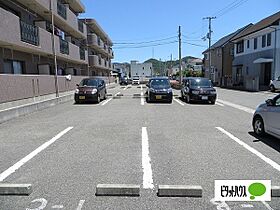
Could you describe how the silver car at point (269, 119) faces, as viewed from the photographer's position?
facing away from the viewer and to the left of the viewer

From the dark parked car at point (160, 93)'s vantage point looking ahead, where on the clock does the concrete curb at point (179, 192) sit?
The concrete curb is roughly at 12 o'clock from the dark parked car.

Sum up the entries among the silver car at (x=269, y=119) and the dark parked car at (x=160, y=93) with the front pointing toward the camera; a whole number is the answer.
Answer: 1

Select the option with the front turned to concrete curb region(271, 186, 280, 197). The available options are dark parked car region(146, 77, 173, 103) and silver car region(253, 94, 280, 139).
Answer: the dark parked car

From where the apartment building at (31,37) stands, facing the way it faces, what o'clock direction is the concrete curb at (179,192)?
The concrete curb is roughly at 1 o'clock from the apartment building.

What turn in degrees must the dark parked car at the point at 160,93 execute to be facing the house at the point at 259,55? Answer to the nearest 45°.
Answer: approximately 135° to its left

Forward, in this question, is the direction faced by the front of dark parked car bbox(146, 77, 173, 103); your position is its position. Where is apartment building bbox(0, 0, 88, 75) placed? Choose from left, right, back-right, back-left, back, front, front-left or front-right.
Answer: right

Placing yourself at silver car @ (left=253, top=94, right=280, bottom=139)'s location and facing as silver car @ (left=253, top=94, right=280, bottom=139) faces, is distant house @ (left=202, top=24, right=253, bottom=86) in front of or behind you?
in front

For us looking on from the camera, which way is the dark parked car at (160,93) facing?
facing the viewer

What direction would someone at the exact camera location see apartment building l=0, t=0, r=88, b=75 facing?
facing the viewer and to the right of the viewer

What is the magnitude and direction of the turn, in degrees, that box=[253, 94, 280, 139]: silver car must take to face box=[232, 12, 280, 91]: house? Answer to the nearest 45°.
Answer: approximately 45° to its right

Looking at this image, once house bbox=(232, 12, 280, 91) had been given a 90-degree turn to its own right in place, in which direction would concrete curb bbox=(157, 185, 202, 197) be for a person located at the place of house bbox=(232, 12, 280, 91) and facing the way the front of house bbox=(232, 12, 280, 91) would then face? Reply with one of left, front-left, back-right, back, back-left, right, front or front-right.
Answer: back-left

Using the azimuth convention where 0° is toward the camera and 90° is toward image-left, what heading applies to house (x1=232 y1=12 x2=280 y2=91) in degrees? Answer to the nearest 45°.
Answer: approximately 45°

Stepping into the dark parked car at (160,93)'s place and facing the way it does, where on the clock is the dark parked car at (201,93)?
the dark parked car at (201,93) is roughly at 9 o'clock from the dark parked car at (160,93).
